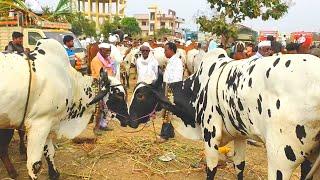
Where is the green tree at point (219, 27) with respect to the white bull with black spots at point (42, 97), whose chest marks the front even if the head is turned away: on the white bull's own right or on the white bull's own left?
on the white bull's own left

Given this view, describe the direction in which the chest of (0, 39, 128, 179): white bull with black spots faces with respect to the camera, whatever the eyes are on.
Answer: to the viewer's right

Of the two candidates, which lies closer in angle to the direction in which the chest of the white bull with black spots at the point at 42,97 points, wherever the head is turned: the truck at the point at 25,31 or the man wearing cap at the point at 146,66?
the man wearing cap

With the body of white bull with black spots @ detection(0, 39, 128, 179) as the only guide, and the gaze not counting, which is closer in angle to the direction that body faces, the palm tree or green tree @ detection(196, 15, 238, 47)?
the green tree

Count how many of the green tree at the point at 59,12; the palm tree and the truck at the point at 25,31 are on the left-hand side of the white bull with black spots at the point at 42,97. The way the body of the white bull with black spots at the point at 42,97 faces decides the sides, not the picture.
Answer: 3

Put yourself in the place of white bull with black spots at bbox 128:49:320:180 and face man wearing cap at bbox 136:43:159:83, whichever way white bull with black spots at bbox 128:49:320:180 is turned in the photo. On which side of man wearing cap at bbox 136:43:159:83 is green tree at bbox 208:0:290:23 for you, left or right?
right

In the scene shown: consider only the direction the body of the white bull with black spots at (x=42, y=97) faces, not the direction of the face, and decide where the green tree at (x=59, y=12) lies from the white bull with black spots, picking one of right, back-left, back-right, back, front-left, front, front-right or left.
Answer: left

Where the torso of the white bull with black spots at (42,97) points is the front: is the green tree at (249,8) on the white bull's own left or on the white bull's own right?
on the white bull's own left

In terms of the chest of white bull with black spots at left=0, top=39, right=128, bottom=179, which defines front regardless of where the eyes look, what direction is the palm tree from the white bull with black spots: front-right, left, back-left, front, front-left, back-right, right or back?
left

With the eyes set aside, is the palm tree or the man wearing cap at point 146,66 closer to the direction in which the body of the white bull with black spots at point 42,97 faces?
the man wearing cap

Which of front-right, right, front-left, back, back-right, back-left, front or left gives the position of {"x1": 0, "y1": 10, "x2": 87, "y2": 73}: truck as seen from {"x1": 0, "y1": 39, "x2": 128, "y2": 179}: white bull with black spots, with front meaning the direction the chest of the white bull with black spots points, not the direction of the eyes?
left

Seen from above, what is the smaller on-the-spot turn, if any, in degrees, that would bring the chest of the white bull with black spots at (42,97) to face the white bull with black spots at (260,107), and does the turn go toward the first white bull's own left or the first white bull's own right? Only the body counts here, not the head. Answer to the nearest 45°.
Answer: approximately 45° to the first white bull's own right
